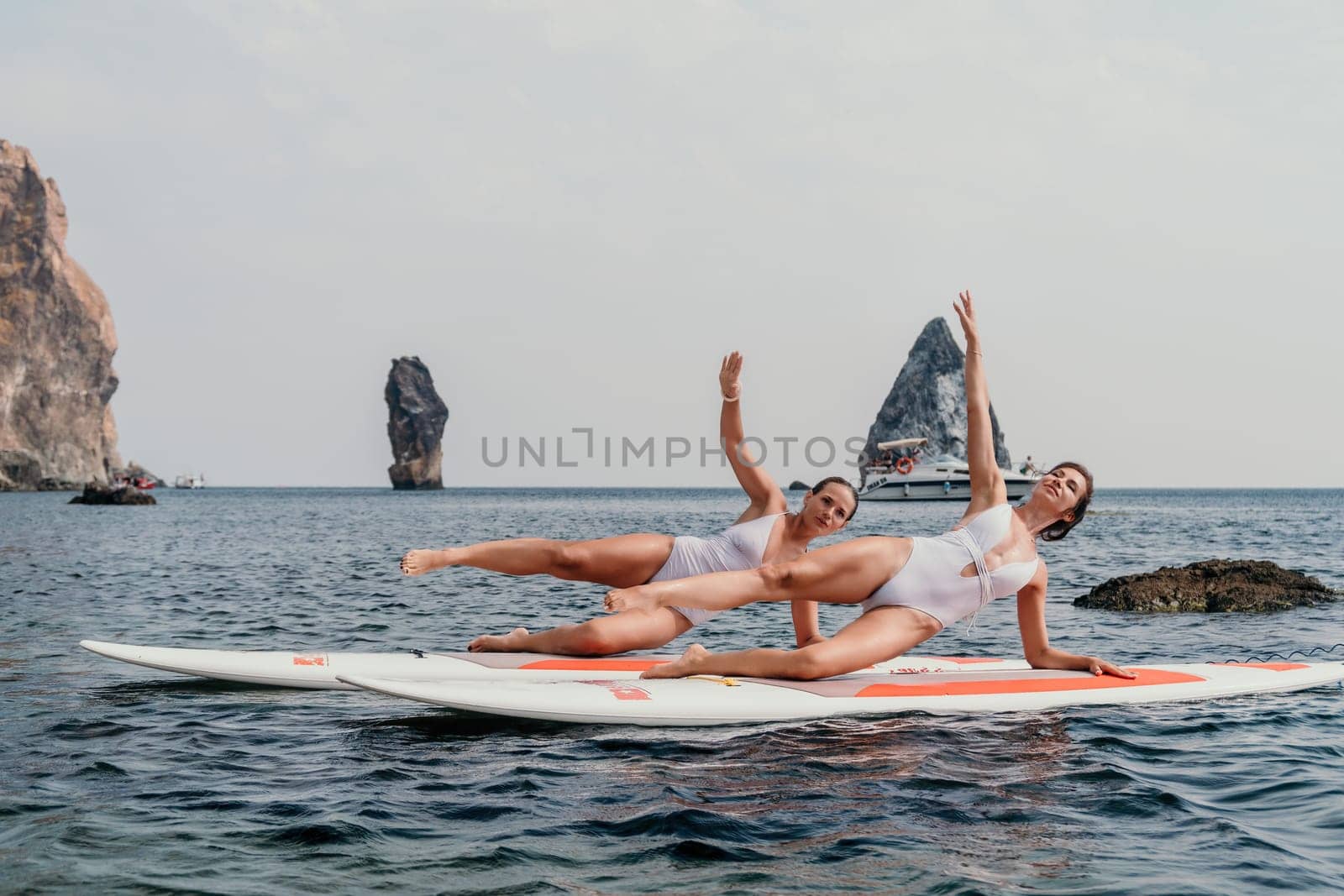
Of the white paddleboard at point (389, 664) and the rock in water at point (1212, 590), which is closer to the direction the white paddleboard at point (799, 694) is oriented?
the white paddleboard

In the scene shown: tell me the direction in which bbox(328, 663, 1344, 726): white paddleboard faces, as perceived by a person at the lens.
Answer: facing to the left of the viewer

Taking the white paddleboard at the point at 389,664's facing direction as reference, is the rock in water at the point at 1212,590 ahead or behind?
behind

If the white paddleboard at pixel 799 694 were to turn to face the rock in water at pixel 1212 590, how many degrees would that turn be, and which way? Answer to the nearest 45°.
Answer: approximately 135° to its right

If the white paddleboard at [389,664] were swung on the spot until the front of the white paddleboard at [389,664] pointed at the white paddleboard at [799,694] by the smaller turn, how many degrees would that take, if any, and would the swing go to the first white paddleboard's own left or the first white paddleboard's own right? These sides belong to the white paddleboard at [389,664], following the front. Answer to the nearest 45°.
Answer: approximately 135° to the first white paddleboard's own left

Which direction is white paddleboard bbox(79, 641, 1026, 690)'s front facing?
to the viewer's left

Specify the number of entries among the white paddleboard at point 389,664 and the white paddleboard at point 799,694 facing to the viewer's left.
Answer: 2

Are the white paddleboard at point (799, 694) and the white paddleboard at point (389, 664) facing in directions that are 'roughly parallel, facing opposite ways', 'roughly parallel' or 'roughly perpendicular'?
roughly parallel
